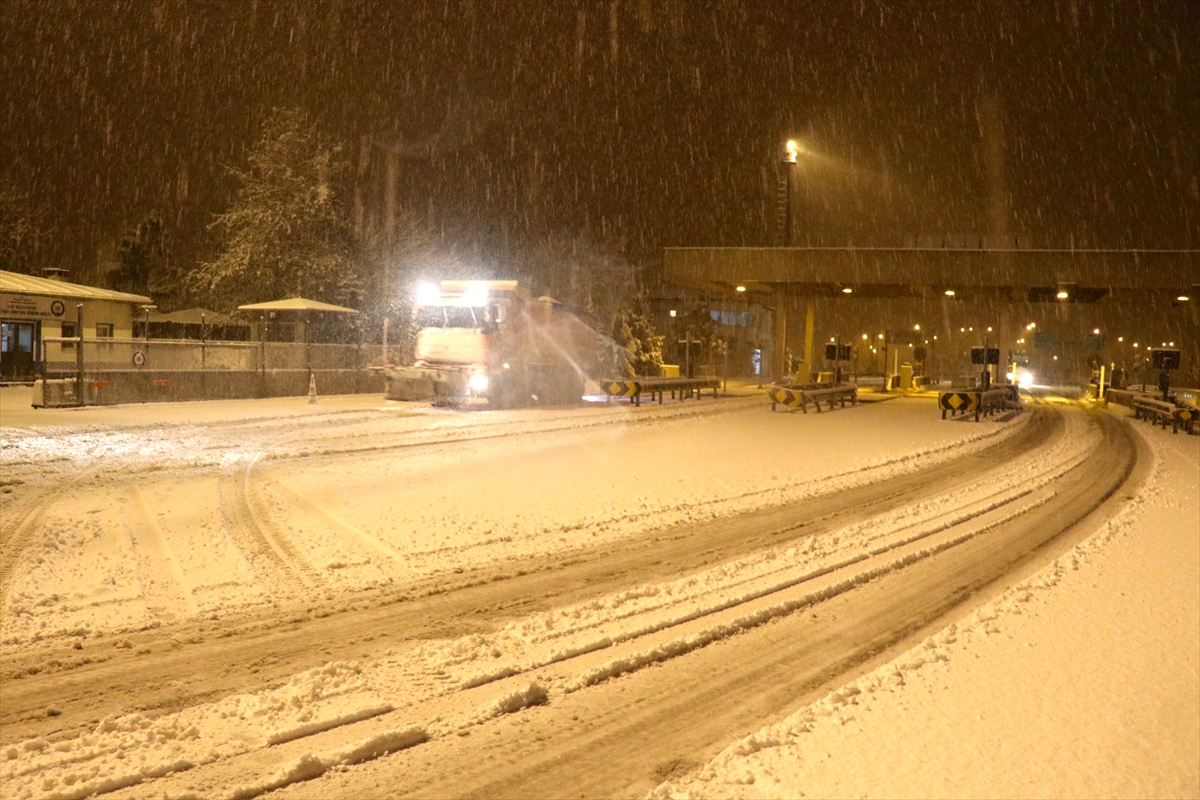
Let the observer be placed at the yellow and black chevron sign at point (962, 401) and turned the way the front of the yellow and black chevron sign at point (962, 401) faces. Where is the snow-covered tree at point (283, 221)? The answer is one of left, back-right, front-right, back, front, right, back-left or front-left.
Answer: right

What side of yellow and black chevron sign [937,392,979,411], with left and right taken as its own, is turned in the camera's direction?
front

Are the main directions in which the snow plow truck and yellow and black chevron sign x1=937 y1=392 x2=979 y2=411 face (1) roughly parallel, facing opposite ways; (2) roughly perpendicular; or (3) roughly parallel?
roughly parallel

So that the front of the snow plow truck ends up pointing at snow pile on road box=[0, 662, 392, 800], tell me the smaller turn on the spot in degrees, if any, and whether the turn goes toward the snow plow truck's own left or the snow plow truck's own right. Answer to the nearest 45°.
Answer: approximately 45° to the snow plow truck's own left

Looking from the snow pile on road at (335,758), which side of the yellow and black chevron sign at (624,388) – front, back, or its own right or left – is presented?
front

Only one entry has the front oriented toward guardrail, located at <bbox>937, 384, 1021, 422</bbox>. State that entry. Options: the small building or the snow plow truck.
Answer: the small building

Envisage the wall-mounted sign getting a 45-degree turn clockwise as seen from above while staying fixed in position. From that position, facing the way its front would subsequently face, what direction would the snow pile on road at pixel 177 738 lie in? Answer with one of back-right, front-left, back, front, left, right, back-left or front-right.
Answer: front

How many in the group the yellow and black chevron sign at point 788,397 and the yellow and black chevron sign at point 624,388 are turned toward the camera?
2

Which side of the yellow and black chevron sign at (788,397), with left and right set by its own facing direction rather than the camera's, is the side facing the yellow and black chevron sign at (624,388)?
right

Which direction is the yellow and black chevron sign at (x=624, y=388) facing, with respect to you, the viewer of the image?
facing the viewer

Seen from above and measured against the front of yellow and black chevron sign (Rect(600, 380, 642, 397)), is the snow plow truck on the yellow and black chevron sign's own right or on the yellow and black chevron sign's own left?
on the yellow and black chevron sign's own right

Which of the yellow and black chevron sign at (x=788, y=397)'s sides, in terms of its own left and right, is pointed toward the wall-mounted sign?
right

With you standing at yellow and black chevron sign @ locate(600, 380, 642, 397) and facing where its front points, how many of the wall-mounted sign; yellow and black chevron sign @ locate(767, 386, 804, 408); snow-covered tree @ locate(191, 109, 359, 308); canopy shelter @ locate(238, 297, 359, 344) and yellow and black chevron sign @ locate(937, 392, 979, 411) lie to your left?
2

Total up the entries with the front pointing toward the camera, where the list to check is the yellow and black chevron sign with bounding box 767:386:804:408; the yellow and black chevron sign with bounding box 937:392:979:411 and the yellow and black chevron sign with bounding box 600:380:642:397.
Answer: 3

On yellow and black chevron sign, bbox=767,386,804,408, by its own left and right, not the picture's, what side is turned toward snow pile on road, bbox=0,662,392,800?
front
